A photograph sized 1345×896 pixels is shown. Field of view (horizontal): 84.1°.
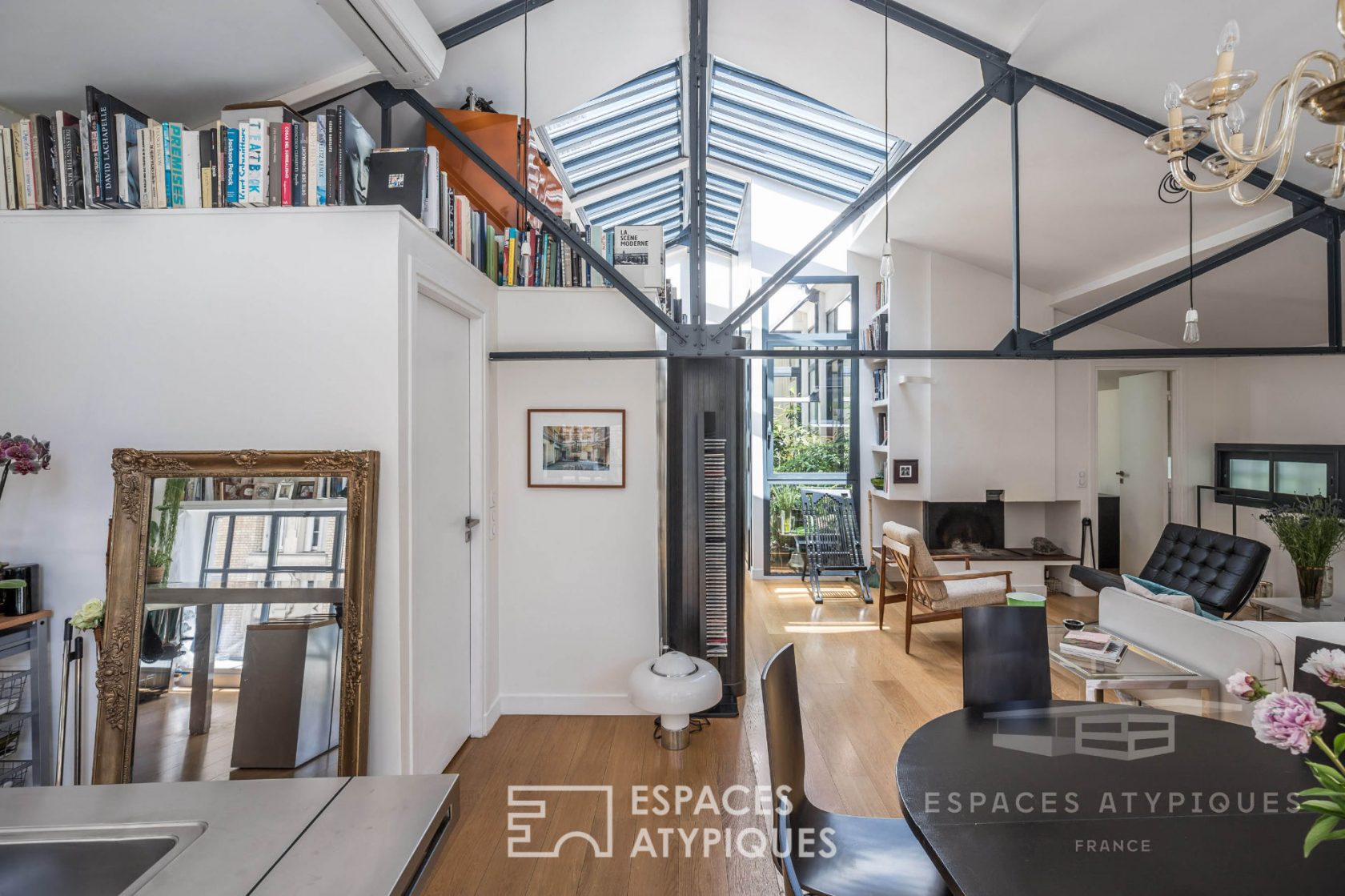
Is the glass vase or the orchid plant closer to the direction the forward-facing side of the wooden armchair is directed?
the glass vase

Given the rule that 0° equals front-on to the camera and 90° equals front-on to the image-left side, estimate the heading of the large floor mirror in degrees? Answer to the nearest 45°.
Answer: approximately 0°

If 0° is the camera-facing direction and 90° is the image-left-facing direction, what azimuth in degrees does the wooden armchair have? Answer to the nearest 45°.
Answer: approximately 225°

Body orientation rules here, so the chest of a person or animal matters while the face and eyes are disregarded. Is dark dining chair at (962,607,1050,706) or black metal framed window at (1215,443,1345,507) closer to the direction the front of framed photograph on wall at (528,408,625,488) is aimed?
the dark dining chair

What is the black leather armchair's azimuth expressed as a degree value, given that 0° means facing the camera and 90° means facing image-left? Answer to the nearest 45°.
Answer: approximately 45°

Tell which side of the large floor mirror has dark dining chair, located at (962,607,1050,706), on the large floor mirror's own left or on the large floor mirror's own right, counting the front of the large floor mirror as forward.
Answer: on the large floor mirror's own left

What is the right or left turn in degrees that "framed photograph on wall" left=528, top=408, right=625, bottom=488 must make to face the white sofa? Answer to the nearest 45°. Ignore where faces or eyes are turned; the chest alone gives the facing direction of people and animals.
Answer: approximately 45° to its left

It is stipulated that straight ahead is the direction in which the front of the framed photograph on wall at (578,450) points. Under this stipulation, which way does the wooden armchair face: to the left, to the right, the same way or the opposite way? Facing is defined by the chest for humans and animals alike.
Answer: to the left

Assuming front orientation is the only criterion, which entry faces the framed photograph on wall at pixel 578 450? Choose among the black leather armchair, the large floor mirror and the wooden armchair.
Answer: the black leather armchair

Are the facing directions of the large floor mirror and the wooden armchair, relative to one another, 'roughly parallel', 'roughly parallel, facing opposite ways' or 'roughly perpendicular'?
roughly perpendicular
